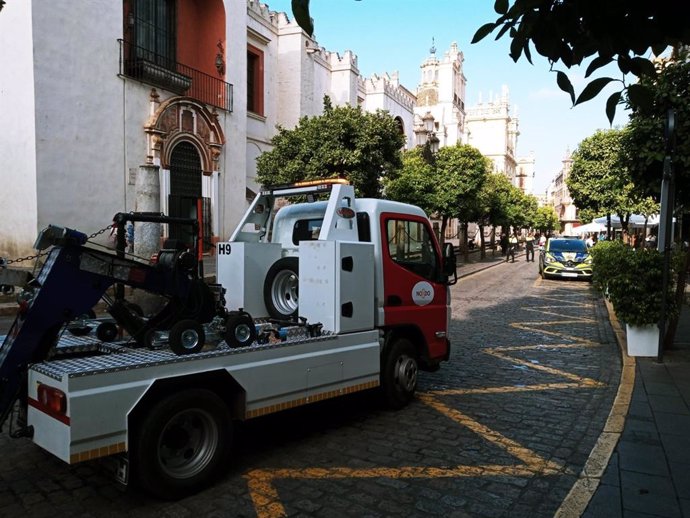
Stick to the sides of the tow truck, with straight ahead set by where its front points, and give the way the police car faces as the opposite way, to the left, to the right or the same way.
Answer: the opposite way

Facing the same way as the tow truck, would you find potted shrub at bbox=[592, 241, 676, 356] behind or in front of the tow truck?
in front

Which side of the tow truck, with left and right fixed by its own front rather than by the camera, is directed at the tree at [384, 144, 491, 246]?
front

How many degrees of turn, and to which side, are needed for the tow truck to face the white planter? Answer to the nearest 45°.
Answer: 0° — it already faces it

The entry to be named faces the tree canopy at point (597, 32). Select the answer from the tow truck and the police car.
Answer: the police car

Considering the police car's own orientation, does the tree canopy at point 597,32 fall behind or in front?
in front

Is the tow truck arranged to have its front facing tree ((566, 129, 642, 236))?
yes

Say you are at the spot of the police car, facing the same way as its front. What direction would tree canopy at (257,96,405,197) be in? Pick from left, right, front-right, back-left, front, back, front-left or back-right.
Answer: front-right

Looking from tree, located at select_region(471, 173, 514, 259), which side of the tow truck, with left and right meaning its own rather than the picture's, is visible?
front

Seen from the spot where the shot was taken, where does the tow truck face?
facing away from the viewer and to the right of the viewer

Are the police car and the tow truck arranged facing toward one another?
yes

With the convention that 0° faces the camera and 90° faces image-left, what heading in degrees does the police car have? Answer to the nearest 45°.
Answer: approximately 0°
